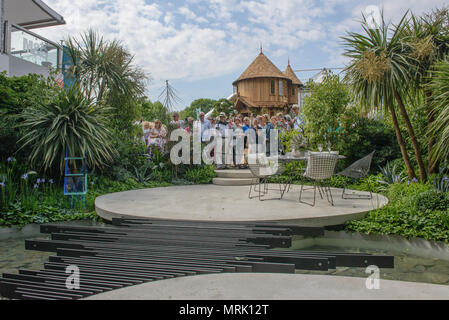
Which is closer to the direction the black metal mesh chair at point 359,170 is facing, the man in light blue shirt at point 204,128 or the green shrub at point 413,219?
the man in light blue shirt

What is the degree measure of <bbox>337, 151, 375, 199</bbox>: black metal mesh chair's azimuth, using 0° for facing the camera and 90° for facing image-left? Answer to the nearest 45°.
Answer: approximately 90°

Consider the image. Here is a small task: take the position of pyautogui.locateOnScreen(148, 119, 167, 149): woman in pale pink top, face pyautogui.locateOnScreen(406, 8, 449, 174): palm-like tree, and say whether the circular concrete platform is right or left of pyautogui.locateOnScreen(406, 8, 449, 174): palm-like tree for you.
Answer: right

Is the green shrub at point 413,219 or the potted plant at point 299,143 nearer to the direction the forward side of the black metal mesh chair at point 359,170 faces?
the potted plant

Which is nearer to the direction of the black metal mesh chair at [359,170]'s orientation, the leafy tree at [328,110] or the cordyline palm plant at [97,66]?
the cordyline palm plant

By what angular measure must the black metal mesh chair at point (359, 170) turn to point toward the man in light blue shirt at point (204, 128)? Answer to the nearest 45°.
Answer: approximately 45° to its right

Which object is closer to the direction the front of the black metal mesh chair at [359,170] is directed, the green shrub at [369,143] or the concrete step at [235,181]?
the concrete step

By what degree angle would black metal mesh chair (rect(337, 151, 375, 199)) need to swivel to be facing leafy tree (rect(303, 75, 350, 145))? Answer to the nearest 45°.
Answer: approximately 90° to its right
